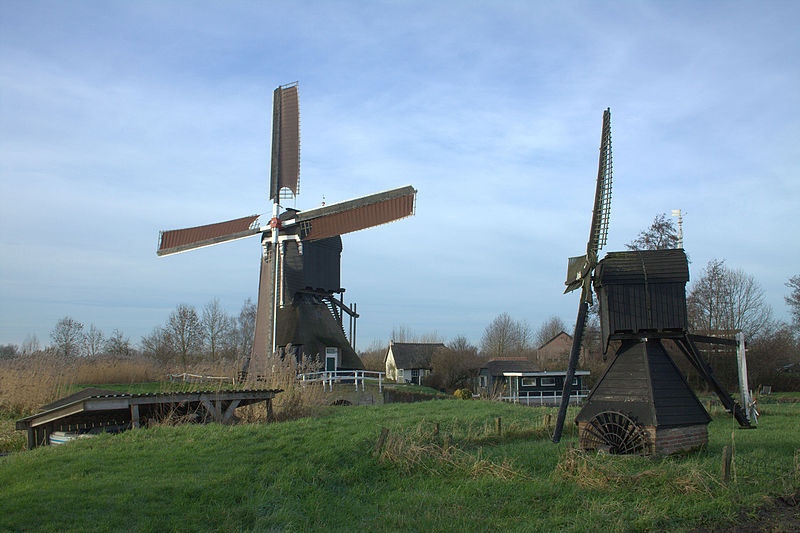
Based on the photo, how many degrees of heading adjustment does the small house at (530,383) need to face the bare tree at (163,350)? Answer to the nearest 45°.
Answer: approximately 90° to its right

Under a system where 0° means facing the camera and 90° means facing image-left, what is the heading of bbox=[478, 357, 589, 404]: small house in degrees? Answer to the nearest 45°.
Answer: approximately 0°

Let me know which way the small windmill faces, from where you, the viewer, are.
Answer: facing to the left of the viewer

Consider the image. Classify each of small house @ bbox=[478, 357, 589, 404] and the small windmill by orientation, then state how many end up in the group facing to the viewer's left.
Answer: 1

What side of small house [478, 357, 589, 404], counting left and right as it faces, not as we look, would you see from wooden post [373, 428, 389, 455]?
front

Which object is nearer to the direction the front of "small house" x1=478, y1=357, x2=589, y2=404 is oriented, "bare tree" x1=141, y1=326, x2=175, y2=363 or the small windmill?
the small windmill

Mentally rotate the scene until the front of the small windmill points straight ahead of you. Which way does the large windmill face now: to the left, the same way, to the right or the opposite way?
to the left

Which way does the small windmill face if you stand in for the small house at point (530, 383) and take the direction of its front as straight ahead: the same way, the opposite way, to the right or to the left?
to the right

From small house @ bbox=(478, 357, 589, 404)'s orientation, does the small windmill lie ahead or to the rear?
ahead

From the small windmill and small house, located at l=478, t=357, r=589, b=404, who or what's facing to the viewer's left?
the small windmill

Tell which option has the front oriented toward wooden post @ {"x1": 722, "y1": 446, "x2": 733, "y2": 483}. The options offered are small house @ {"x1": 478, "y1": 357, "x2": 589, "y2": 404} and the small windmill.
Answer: the small house
